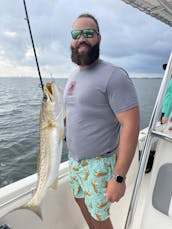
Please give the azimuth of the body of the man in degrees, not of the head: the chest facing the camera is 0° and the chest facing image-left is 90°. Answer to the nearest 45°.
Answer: approximately 45°
